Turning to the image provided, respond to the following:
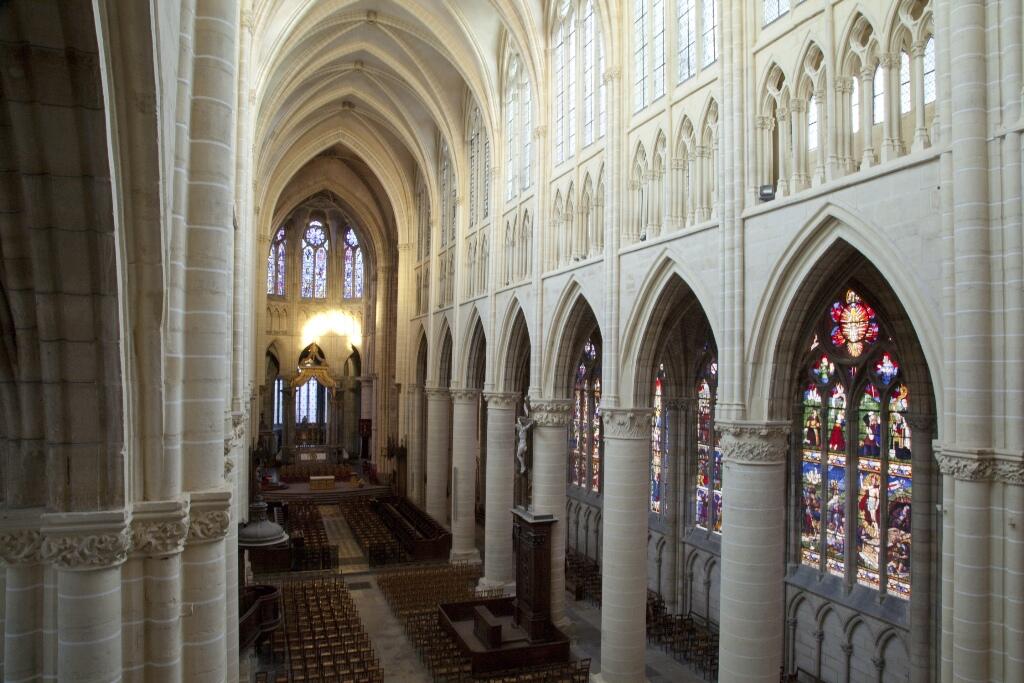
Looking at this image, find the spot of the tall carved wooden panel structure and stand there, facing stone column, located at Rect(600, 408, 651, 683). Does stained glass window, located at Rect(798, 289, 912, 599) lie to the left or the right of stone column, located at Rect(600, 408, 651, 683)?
left

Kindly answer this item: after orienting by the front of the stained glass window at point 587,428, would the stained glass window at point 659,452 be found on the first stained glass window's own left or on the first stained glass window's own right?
on the first stained glass window's own left

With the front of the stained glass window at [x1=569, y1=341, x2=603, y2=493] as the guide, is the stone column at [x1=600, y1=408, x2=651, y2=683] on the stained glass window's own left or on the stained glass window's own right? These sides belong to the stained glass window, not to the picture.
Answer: on the stained glass window's own left

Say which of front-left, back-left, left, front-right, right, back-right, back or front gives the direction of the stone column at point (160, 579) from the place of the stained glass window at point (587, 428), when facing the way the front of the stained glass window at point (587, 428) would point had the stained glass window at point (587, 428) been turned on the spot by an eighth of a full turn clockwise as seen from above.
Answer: left

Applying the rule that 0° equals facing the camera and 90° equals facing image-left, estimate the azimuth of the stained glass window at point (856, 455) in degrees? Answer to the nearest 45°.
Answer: approximately 45°

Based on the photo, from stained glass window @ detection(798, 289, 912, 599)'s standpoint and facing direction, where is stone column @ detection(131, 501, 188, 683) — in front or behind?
in front

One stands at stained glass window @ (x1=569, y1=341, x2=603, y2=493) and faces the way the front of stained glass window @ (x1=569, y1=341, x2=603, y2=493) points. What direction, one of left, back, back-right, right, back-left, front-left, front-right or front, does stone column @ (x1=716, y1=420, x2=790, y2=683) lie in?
front-left

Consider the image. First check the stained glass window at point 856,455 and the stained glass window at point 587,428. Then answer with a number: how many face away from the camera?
0

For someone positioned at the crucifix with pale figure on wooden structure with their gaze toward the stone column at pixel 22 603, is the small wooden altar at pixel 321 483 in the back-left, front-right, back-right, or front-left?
back-right

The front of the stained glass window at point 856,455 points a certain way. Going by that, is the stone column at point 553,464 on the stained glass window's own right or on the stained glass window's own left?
on the stained glass window's own right

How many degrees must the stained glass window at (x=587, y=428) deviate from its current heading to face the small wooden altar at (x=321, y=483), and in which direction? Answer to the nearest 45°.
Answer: approximately 90° to its right

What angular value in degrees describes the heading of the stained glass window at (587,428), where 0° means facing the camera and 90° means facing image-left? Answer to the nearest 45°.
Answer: approximately 45°
